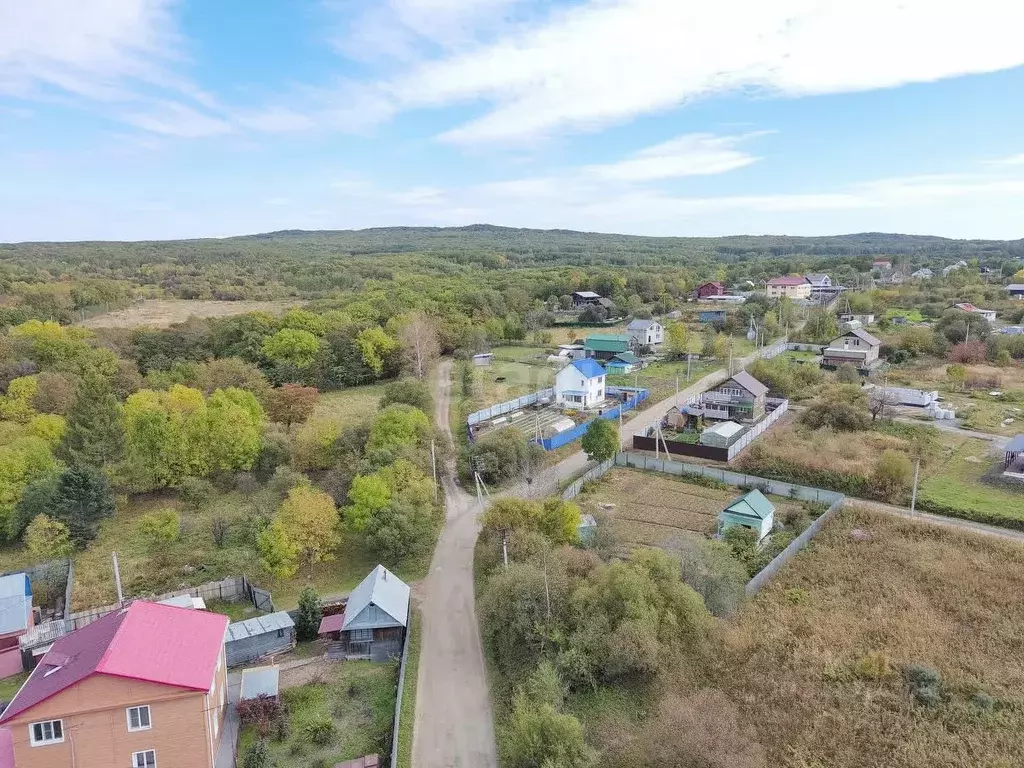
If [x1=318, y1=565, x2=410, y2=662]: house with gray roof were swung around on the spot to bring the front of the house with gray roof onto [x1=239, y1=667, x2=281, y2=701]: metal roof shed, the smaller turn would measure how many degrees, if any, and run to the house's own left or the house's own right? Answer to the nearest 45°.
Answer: approximately 45° to the house's own right

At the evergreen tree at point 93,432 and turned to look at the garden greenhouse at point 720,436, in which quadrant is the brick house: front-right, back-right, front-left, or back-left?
front-right

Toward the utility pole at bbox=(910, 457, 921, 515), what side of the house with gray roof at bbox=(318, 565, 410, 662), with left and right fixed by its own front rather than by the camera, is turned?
left

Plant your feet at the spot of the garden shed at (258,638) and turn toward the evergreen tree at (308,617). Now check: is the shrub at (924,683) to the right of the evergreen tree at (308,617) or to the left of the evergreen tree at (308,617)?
right

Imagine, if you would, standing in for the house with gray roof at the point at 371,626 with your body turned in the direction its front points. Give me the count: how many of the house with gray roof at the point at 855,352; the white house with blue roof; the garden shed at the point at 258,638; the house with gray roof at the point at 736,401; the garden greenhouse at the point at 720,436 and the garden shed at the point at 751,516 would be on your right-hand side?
1

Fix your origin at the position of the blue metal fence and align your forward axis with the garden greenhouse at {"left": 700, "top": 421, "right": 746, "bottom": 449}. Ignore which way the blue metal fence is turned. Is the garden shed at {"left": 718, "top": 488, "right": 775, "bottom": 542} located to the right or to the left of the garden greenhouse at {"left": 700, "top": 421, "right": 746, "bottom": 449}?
right

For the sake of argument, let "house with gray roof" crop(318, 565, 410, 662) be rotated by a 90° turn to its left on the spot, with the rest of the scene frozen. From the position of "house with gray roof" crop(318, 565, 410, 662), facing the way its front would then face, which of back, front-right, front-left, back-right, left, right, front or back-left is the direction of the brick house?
back-right

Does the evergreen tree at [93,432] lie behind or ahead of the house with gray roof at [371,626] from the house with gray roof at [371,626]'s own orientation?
behind

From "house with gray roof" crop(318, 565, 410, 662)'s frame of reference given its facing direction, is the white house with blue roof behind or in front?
behind

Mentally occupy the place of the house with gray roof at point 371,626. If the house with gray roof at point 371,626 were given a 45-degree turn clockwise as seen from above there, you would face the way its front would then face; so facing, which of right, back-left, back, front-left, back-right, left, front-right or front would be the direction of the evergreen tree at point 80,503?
right

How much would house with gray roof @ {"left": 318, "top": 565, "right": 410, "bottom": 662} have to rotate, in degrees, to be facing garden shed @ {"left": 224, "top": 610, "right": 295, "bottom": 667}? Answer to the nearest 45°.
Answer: approximately 90° to its right

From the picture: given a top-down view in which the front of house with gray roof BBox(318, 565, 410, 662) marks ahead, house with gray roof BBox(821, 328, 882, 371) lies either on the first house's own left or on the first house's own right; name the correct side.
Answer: on the first house's own left

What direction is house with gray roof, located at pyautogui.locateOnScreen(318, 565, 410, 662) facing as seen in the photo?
toward the camera

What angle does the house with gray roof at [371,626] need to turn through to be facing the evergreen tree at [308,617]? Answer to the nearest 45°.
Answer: approximately 135° to its right

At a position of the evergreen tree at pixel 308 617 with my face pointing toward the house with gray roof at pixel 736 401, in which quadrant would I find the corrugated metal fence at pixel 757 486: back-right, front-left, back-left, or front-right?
front-right

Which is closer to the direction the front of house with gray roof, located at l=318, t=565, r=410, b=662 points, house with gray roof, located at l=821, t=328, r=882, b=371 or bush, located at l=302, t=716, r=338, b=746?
the bush

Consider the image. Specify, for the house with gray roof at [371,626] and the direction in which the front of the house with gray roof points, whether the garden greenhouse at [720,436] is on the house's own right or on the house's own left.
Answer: on the house's own left

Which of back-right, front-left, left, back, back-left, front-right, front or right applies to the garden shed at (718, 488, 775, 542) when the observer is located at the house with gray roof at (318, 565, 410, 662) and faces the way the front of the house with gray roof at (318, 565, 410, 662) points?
left
